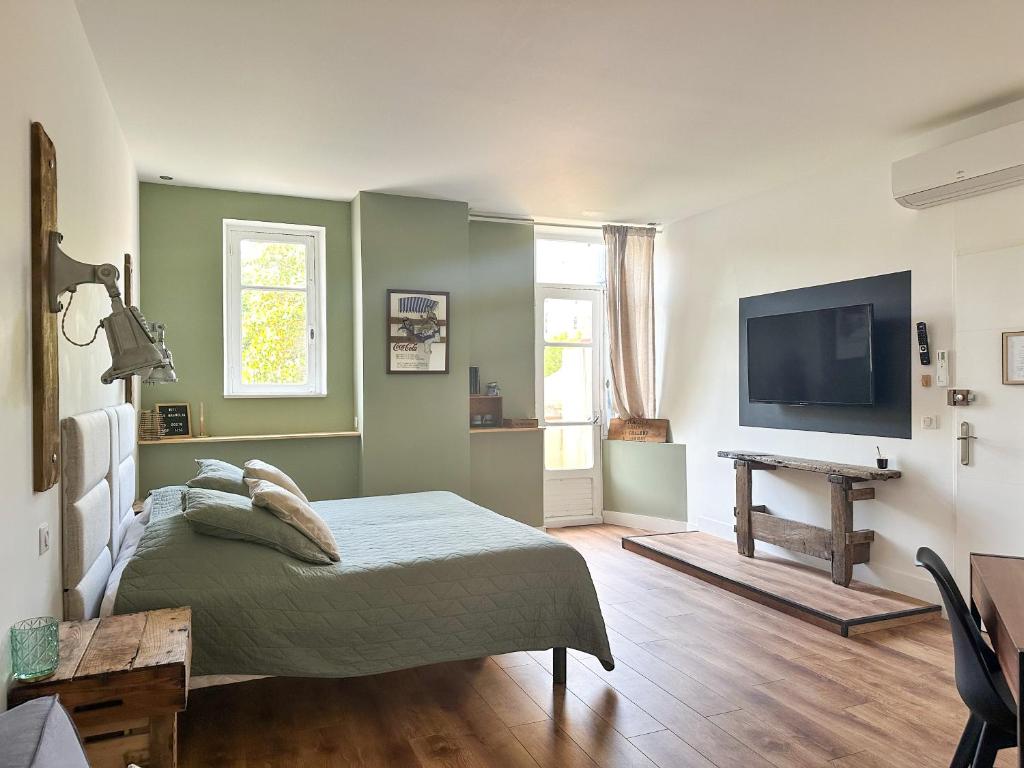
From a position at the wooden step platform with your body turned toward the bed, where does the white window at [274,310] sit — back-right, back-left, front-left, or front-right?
front-right

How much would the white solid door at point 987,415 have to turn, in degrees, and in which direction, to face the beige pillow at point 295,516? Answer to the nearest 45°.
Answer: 0° — it already faces it

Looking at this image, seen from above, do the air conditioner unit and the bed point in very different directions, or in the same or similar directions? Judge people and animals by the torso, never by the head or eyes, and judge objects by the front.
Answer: very different directions

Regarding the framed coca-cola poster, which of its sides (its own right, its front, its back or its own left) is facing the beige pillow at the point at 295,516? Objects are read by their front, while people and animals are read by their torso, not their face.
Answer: front

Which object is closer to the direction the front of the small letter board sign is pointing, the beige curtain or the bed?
the bed

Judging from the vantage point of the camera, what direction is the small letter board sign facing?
facing the viewer

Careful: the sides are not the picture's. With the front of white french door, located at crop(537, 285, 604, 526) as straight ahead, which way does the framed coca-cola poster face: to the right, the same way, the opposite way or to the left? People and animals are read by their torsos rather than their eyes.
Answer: the same way

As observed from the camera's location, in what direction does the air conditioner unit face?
facing the viewer and to the left of the viewer

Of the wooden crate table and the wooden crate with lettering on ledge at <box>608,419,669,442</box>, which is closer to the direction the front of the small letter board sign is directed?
the wooden crate table

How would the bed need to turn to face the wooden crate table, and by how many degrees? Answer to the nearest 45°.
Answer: approximately 135° to its right

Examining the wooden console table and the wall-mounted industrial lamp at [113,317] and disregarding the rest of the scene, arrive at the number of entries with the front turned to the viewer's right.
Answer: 1

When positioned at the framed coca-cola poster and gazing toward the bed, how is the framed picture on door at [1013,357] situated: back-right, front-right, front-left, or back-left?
front-left

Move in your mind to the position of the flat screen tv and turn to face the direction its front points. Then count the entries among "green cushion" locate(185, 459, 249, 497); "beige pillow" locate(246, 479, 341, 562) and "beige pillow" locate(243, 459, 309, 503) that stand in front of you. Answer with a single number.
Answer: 3

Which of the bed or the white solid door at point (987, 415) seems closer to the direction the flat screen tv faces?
the bed

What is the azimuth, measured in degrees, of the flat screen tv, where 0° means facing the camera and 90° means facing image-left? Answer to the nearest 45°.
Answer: approximately 45°

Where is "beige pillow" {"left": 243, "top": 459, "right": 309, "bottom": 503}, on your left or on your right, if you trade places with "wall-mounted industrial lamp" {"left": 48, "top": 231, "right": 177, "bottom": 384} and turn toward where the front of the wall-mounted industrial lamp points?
on your left

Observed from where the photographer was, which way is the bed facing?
facing to the right of the viewer

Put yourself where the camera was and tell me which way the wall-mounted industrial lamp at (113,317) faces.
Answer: facing to the right of the viewer

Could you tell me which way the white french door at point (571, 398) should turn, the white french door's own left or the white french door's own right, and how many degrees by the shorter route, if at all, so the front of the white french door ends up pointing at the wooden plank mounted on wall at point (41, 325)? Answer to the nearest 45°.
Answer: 0° — it already faces it

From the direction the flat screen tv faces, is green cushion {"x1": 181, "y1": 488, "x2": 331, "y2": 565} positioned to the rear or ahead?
ahead

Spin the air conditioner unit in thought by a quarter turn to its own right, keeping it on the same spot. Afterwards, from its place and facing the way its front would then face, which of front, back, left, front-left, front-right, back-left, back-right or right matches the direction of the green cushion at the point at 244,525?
left

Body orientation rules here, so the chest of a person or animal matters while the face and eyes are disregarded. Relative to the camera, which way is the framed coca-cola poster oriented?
toward the camera
